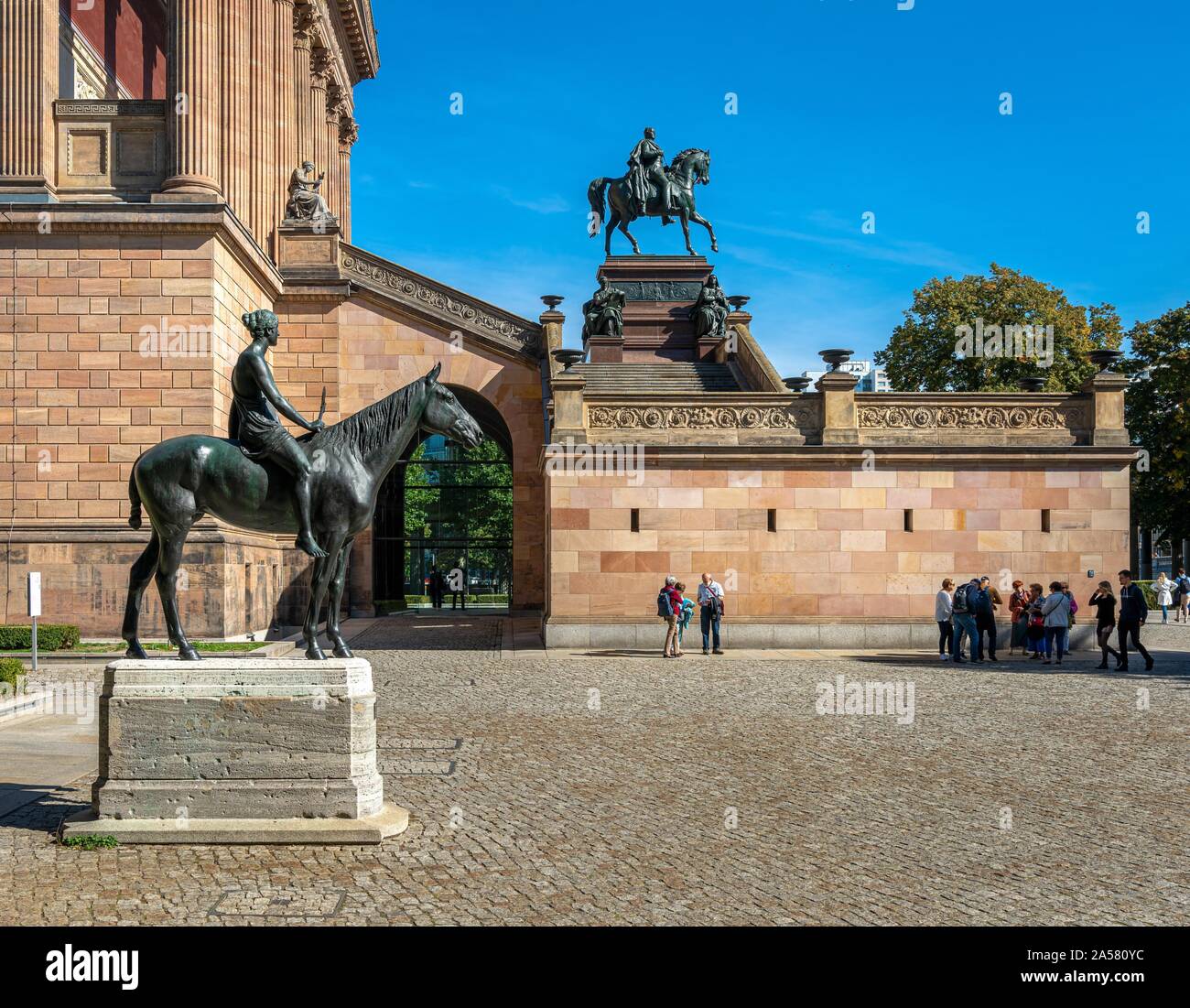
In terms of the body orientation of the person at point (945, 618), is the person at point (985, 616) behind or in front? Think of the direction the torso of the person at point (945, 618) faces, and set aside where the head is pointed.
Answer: in front

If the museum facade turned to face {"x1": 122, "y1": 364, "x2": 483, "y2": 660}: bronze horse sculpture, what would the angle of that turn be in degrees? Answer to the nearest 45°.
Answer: approximately 90° to its right

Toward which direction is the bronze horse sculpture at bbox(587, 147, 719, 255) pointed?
to the viewer's right

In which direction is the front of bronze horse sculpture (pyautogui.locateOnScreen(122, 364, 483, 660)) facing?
to the viewer's right

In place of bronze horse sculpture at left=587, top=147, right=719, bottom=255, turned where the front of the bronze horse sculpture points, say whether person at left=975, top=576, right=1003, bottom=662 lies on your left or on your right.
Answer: on your right
